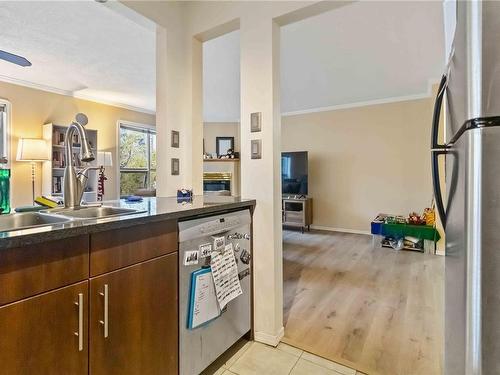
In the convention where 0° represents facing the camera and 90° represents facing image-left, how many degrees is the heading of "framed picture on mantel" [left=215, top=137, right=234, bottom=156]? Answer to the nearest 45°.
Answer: approximately 0°

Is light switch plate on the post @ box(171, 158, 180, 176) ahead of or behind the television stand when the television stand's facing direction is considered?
ahead

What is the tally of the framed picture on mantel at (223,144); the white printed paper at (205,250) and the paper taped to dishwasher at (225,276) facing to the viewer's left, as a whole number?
0

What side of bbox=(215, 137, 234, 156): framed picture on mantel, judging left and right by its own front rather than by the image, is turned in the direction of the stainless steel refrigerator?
front

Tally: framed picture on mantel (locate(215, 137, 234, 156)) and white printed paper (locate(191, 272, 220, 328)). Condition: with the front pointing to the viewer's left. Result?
0

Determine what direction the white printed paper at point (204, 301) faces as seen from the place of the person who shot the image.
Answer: facing the viewer and to the right of the viewer

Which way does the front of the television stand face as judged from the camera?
facing the viewer and to the left of the viewer

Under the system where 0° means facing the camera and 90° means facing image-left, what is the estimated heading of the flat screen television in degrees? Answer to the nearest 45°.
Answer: approximately 45°

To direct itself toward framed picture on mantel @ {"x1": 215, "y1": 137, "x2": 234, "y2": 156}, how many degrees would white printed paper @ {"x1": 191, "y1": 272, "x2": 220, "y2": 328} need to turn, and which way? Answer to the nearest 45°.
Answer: approximately 135° to its left

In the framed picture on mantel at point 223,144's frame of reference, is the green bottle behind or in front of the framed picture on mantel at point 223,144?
in front

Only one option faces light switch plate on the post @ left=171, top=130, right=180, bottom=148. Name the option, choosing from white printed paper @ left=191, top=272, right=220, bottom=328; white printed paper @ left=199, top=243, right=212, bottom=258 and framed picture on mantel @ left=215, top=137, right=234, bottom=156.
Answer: framed picture on mantel @ left=215, top=137, right=234, bottom=156
